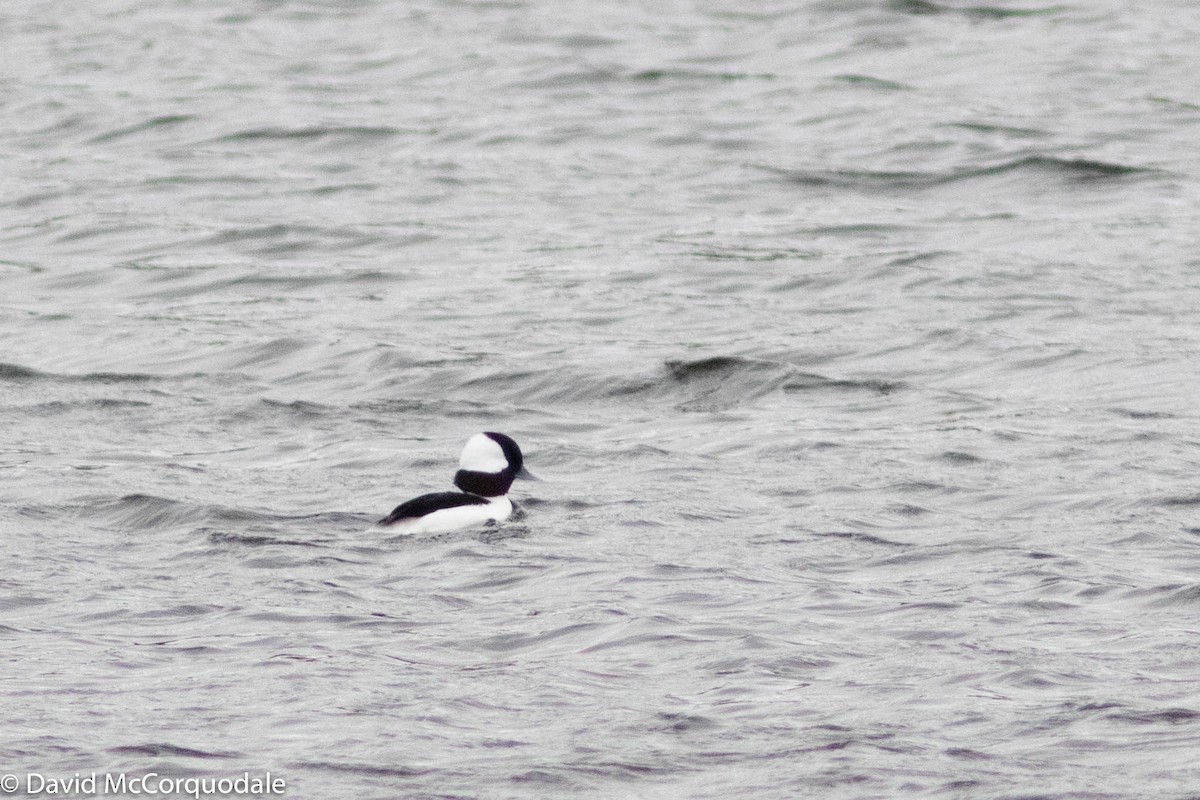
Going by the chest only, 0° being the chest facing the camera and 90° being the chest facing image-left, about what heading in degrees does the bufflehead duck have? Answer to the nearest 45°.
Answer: approximately 270°
